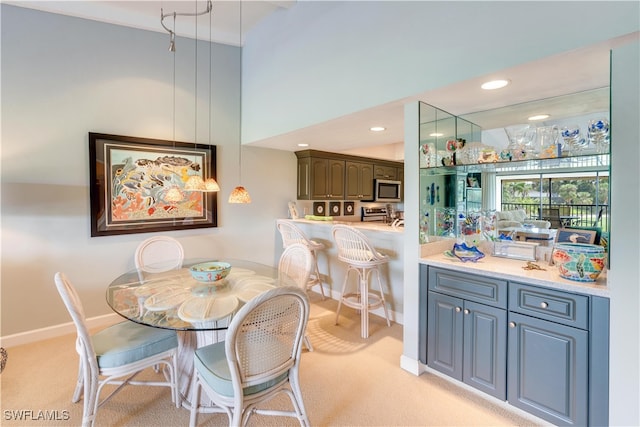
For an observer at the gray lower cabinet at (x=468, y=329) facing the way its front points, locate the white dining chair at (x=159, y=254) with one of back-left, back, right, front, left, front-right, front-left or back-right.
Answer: front-right

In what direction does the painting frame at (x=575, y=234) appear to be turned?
toward the camera

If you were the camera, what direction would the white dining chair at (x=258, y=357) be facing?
facing away from the viewer and to the left of the viewer

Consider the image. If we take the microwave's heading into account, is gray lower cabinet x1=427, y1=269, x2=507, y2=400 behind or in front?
in front

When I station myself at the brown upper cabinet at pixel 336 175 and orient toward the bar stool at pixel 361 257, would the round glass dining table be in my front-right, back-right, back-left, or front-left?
front-right

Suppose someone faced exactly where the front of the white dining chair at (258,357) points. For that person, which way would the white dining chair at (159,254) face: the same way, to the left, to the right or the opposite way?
the opposite way

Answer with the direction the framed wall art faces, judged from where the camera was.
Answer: facing the viewer and to the right of the viewer

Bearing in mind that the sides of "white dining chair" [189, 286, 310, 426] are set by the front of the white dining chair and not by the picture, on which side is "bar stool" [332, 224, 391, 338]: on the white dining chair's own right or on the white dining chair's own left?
on the white dining chair's own right

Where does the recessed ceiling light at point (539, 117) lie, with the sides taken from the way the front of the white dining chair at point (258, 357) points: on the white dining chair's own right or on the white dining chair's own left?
on the white dining chair's own right

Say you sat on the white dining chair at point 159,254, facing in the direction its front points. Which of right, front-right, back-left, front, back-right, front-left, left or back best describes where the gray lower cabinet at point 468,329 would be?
front

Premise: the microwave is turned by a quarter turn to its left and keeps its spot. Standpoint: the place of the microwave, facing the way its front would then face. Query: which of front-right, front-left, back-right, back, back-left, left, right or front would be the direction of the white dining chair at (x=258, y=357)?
back-right

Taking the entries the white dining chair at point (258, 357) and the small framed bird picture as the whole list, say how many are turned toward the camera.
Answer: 1

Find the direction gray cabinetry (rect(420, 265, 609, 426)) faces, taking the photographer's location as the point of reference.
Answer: facing the viewer and to the left of the viewer

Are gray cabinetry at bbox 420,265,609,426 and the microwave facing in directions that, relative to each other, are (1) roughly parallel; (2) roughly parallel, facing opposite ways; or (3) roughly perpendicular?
roughly perpendicular

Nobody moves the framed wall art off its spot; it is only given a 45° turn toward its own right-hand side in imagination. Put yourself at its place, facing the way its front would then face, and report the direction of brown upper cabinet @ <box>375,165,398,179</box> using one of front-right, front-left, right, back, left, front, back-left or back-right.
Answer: left
